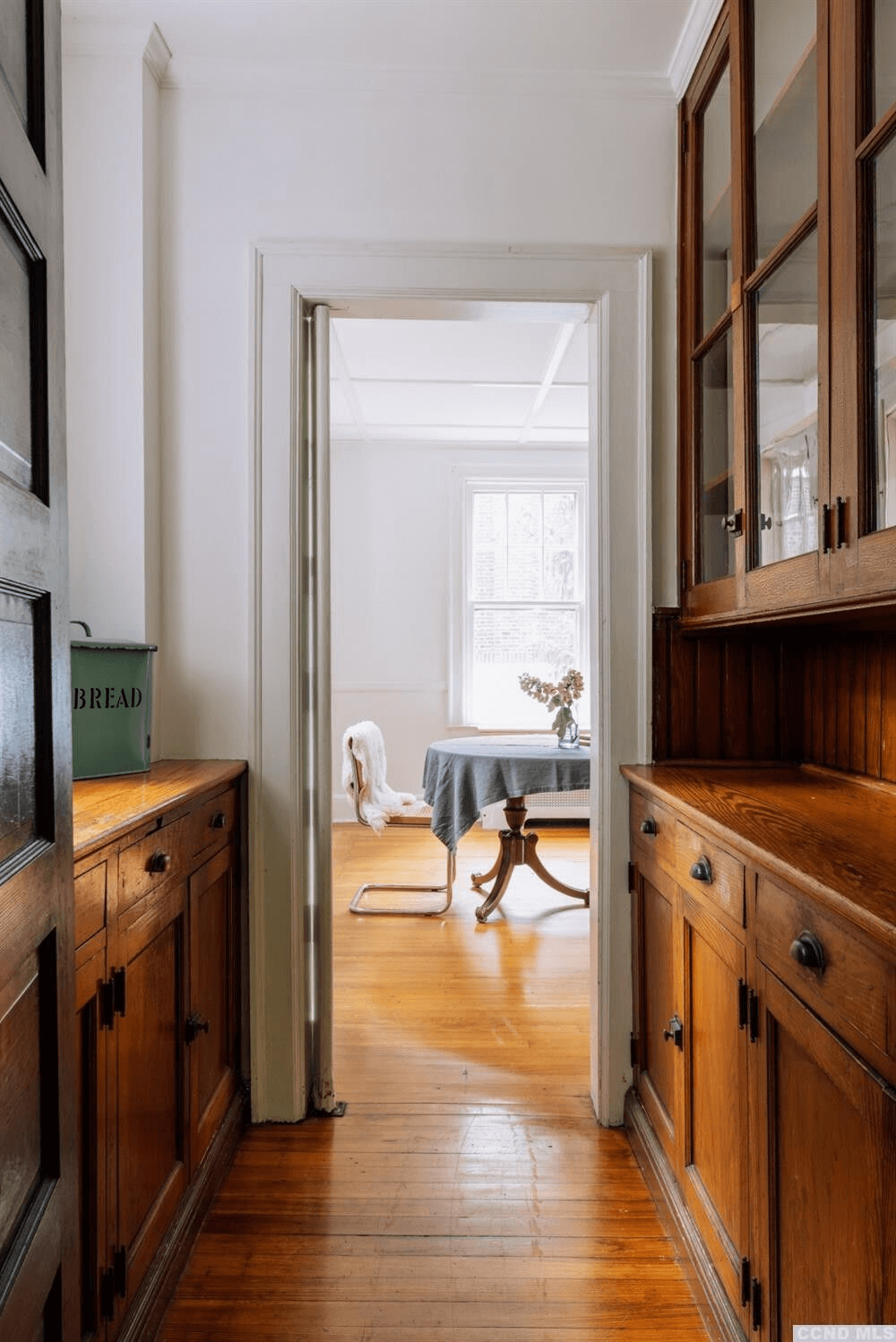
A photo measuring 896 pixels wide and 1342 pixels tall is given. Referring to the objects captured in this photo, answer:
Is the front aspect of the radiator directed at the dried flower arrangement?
yes

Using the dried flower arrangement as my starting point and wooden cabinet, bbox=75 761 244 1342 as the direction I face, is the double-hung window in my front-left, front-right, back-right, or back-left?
back-right

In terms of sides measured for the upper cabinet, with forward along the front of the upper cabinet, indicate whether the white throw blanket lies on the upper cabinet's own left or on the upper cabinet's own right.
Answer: on the upper cabinet's own right

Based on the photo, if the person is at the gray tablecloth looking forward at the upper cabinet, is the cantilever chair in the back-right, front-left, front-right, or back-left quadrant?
back-right

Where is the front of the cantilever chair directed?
to the viewer's right

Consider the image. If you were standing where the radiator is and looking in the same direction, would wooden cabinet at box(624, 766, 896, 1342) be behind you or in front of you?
in front

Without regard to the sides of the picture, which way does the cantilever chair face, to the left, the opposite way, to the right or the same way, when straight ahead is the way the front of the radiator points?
to the left

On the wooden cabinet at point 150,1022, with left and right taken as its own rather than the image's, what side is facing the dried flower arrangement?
left

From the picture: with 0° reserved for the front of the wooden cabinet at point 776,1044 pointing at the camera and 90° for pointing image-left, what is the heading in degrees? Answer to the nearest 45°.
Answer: approximately 45°

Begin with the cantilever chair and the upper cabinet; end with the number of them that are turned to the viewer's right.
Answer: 1

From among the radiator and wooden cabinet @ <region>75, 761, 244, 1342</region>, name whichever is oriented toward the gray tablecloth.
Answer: the radiator

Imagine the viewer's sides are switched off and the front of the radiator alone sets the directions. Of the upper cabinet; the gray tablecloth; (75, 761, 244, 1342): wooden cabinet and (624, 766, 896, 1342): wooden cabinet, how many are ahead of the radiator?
4

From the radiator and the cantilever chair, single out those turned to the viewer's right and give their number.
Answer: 1

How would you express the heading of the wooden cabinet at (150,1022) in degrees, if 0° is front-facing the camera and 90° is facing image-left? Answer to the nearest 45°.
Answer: approximately 315°
